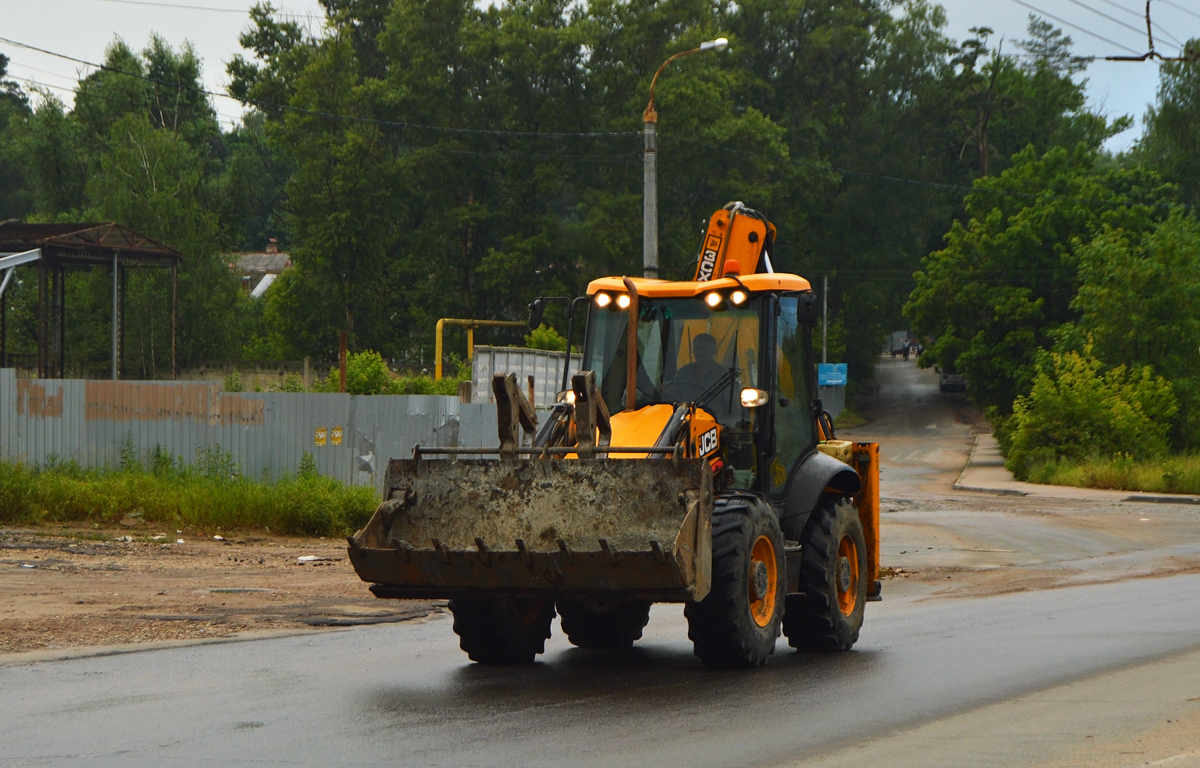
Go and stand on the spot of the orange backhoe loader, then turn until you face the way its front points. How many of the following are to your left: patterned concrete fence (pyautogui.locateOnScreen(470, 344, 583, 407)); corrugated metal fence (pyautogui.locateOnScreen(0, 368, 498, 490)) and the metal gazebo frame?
0

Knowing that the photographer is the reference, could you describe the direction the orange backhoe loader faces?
facing the viewer and to the left of the viewer

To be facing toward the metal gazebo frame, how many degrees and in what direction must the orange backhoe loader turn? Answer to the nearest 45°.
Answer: approximately 90° to its right

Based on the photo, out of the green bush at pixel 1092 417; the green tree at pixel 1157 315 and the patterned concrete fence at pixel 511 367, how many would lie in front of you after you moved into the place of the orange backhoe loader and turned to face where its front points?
0

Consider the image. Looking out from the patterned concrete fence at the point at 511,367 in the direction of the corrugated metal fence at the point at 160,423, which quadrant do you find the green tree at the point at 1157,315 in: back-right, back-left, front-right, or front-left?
back-left

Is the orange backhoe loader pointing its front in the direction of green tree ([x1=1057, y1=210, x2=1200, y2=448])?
no

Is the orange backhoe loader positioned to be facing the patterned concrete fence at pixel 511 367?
no

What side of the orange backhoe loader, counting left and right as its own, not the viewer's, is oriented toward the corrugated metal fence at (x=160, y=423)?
right
